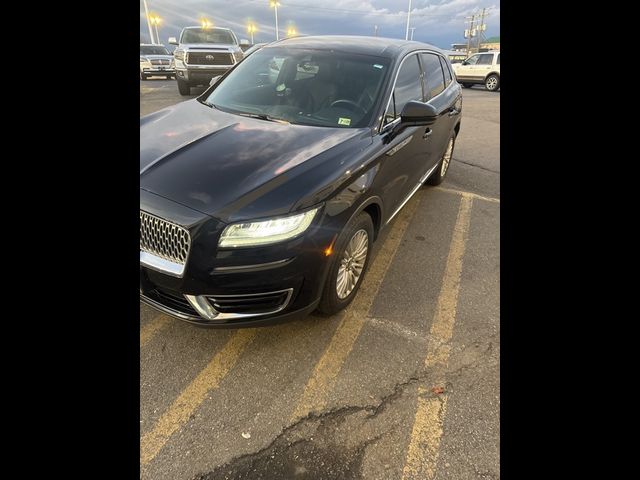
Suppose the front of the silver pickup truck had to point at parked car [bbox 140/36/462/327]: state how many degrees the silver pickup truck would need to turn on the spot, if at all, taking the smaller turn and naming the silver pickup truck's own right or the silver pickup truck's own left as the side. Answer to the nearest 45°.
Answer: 0° — it already faces it

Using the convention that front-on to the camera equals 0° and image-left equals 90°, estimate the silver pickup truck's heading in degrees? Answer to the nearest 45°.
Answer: approximately 0°

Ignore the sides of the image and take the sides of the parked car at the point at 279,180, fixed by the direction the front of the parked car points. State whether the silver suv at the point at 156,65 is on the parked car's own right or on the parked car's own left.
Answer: on the parked car's own right

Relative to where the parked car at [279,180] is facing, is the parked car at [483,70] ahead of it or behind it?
behind

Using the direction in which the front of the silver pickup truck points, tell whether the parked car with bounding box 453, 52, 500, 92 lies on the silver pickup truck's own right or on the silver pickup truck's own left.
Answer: on the silver pickup truck's own left

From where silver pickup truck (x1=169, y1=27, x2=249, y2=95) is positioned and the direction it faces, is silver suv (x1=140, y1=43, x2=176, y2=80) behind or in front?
behind

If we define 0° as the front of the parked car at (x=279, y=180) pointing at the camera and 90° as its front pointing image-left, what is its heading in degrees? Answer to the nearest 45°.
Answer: approximately 45°
